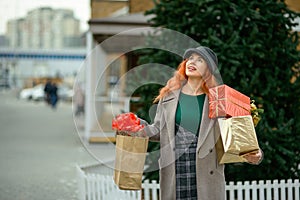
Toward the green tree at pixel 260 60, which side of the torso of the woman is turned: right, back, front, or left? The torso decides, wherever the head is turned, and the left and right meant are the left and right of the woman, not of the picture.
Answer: back

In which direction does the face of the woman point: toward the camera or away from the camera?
toward the camera

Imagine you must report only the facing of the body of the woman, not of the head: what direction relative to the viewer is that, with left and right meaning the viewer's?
facing the viewer

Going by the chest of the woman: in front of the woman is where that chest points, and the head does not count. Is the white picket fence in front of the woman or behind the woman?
behind
